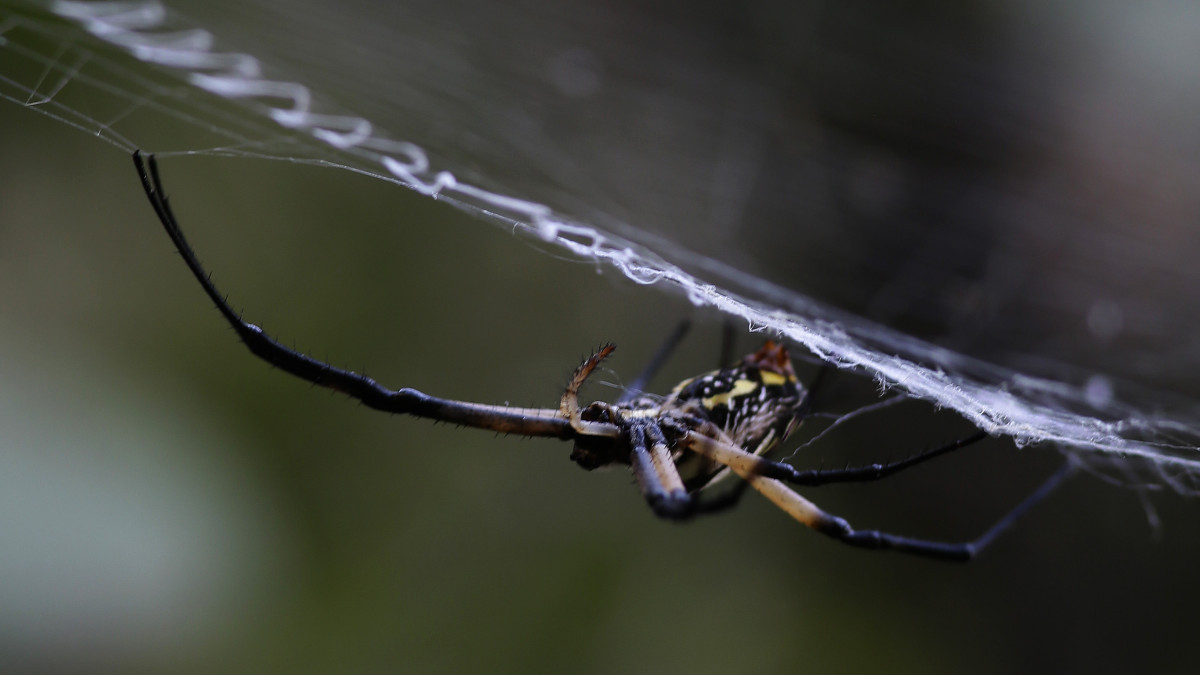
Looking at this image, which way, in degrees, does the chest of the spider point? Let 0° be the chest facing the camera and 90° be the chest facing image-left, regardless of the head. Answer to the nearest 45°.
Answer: approximately 90°
